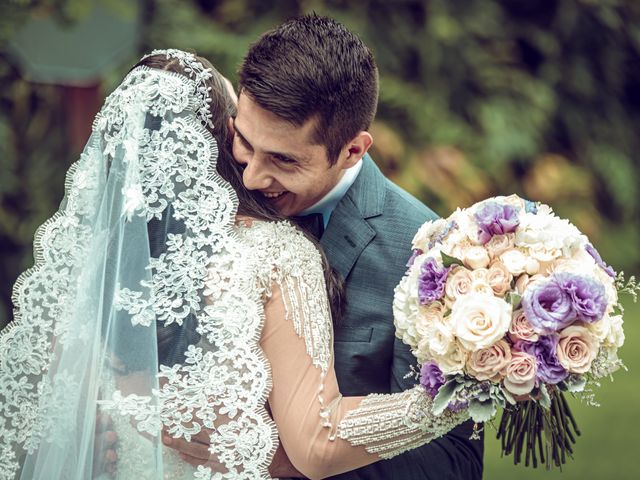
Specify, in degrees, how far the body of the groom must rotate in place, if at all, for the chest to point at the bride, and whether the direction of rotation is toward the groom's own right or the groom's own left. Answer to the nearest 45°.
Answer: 0° — they already face them

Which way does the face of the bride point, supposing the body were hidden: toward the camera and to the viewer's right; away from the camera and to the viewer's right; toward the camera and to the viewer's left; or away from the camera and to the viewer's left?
away from the camera and to the viewer's right

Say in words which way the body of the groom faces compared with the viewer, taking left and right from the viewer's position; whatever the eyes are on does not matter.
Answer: facing the viewer and to the left of the viewer

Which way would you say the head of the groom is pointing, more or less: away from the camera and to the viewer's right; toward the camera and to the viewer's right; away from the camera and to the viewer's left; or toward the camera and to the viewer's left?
toward the camera and to the viewer's left
